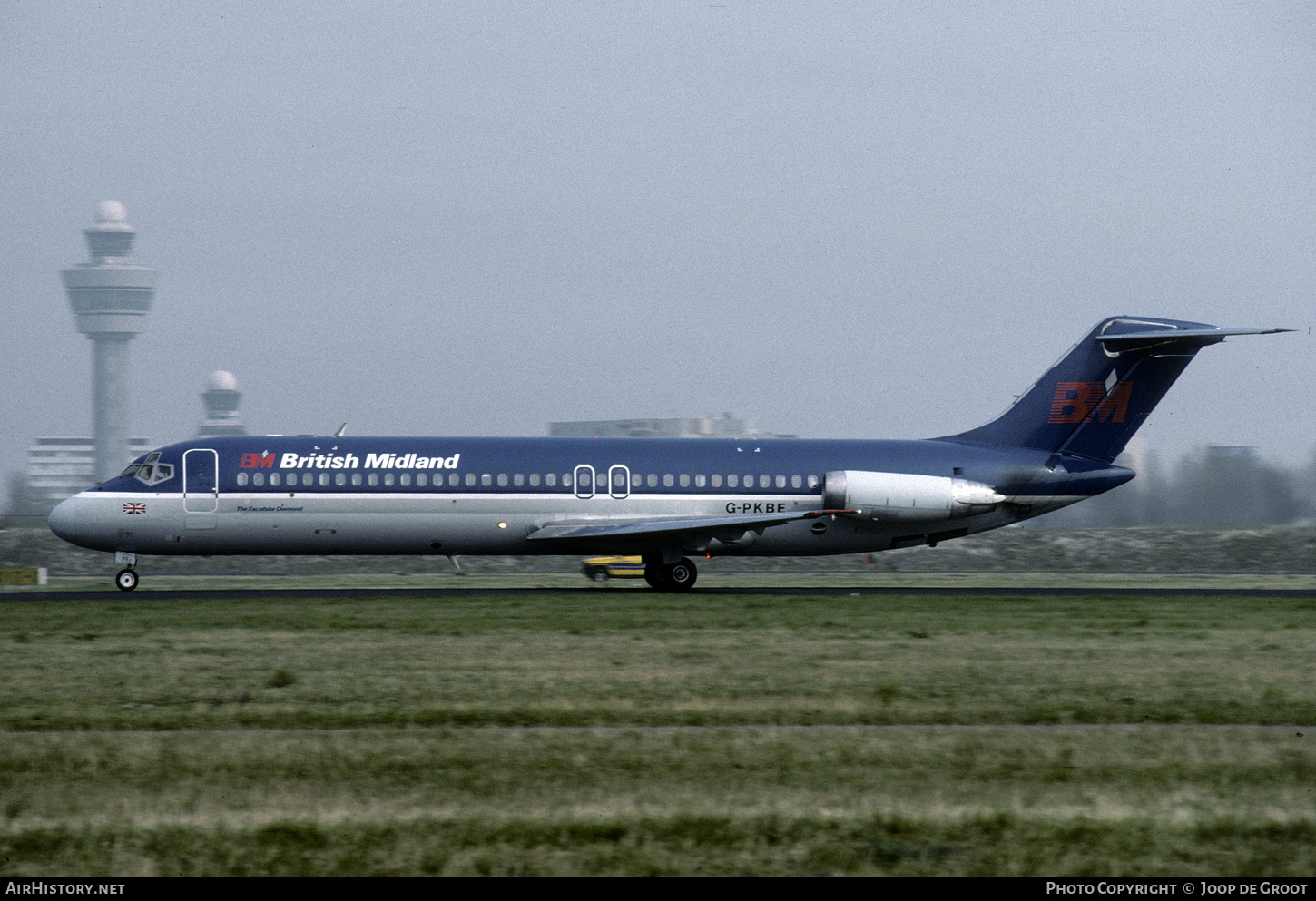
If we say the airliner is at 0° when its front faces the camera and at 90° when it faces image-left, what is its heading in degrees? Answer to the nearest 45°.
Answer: approximately 90°
